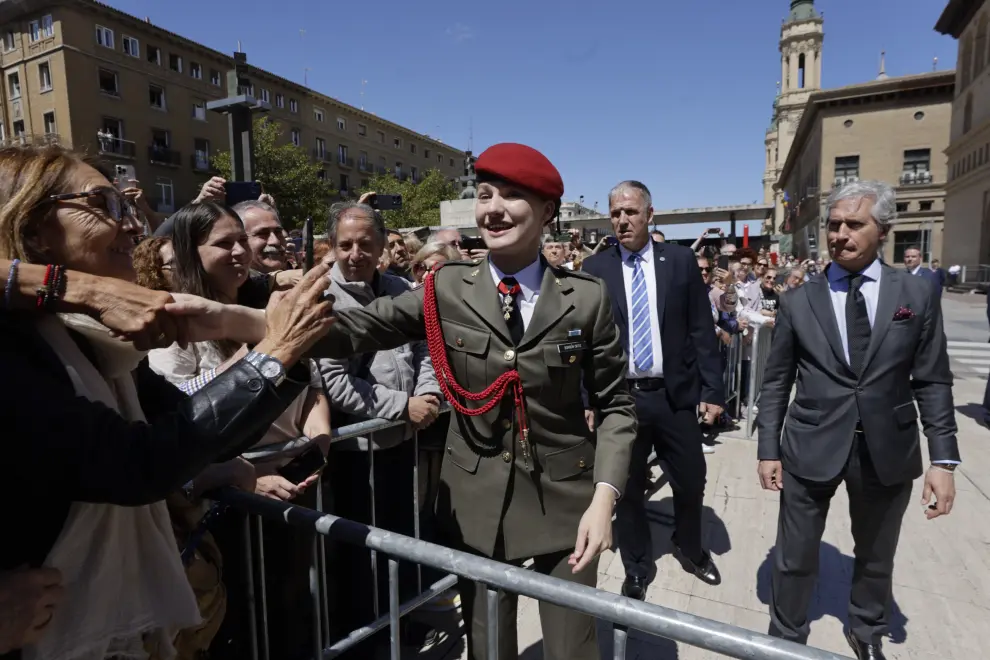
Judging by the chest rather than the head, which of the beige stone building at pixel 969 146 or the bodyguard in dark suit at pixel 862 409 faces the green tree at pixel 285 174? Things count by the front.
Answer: the beige stone building

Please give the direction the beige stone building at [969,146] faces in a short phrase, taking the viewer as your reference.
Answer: facing the viewer and to the left of the viewer

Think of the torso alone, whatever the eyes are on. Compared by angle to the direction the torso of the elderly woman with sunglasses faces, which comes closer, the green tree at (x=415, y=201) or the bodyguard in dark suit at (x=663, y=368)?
the bodyguard in dark suit

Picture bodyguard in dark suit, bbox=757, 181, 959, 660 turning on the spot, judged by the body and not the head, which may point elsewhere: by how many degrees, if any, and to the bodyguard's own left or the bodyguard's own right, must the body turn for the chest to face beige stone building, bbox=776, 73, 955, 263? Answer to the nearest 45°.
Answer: approximately 180°

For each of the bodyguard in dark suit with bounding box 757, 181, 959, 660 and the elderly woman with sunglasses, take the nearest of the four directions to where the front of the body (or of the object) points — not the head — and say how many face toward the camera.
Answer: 1

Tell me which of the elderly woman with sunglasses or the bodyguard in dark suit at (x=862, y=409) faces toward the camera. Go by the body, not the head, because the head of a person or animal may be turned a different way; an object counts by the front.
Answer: the bodyguard in dark suit

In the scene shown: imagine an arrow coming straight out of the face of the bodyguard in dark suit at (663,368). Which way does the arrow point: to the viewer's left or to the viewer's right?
to the viewer's left

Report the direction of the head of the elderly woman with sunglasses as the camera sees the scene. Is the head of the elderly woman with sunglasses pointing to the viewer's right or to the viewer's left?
to the viewer's right

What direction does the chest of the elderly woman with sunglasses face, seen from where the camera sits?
to the viewer's right

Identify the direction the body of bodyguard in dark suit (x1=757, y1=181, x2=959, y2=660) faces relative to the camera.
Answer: toward the camera

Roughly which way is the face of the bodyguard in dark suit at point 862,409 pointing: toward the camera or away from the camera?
toward the camera

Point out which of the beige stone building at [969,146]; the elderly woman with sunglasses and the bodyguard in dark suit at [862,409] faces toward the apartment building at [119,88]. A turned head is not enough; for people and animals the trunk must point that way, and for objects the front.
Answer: the beige stone building

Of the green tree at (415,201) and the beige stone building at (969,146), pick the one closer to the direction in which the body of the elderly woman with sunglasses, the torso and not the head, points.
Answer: the beige stone building

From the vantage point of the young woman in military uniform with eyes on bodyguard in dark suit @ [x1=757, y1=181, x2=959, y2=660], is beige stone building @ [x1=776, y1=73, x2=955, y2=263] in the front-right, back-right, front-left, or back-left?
front-left

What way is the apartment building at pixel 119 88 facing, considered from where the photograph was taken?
facing the viewer and to the right of the viewer

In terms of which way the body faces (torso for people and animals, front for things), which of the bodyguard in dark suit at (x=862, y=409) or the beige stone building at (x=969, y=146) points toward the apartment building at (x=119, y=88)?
the beige stone building

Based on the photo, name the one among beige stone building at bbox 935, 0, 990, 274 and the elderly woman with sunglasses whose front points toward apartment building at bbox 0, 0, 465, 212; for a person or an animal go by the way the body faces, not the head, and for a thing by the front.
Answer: the beige stone building

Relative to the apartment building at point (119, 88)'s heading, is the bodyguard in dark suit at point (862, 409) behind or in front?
in front

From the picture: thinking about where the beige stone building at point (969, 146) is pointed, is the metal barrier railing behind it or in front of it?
in front

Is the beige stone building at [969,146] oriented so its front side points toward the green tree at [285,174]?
yes
